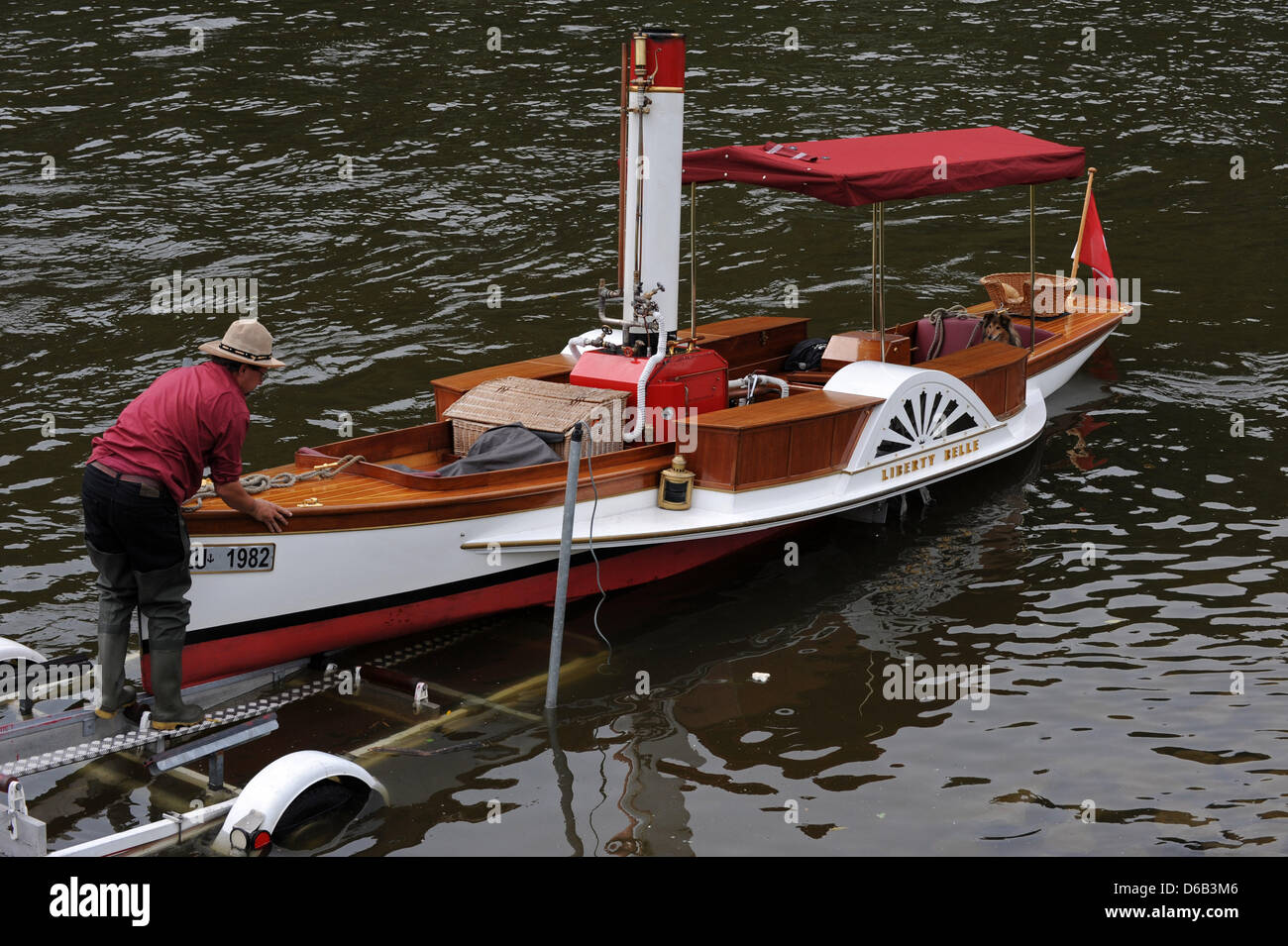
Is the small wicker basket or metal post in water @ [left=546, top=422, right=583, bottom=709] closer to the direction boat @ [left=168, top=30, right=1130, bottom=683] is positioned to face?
the metal post in water

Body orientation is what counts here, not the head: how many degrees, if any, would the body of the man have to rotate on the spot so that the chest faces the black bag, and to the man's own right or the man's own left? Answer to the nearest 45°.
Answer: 0° — they already face it

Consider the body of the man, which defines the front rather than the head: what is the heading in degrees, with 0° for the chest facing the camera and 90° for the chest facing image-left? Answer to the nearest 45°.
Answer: approximately 225°

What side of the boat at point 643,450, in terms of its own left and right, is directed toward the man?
front

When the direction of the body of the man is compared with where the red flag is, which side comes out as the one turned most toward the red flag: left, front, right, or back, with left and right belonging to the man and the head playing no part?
front

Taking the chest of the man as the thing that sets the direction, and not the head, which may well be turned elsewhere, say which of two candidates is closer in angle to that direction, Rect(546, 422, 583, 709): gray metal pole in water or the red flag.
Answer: the red flag

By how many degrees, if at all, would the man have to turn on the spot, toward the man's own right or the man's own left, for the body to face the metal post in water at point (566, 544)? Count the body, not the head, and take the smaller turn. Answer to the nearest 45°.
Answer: approximately 45° to the man's own right

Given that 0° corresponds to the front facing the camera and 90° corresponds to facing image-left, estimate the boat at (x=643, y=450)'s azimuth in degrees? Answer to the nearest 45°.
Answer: approximately 45°

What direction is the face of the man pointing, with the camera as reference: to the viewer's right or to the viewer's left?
to the viewer's right

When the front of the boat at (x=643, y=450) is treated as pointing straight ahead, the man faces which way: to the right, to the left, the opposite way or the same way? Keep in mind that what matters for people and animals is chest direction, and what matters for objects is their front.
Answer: the opposite way
